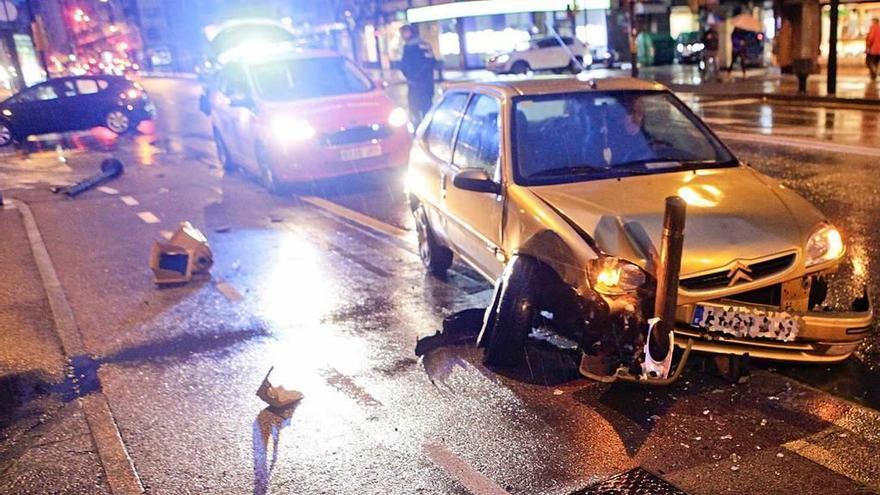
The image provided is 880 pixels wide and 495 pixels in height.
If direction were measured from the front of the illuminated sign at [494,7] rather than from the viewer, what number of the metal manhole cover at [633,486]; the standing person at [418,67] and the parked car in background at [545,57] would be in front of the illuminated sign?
3

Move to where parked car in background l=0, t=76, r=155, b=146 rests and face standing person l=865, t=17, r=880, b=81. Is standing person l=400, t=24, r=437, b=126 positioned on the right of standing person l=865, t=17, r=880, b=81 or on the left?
right

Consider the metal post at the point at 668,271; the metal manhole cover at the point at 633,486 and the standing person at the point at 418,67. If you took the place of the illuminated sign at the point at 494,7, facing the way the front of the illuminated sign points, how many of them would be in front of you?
3

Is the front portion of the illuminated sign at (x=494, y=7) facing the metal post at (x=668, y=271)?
yes

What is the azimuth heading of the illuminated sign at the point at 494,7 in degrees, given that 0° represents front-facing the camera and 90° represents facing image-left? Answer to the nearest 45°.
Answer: approximately 0°

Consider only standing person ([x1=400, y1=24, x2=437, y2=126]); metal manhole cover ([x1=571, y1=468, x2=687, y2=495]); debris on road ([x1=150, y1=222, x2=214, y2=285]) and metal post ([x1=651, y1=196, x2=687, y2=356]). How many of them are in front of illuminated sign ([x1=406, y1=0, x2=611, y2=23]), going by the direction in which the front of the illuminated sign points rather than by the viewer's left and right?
4

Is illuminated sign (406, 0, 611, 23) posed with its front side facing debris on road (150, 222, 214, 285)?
yes

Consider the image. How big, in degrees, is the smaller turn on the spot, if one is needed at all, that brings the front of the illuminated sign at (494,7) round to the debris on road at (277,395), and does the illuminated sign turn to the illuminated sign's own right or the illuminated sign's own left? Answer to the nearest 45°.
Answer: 0° — it already faces it

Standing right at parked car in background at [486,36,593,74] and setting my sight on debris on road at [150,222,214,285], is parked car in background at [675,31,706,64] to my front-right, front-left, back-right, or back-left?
back-left

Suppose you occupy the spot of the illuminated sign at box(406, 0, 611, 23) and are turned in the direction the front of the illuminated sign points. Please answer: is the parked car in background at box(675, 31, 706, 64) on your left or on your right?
on your left
